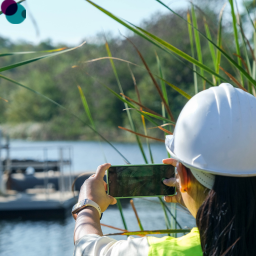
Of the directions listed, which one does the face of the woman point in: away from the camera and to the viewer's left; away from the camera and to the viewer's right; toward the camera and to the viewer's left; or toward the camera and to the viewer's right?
away from the camera and to the viewer's left

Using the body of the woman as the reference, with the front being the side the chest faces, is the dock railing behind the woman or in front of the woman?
in front

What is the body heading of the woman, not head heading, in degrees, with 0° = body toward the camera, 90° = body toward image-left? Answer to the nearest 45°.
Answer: approximately 135°
